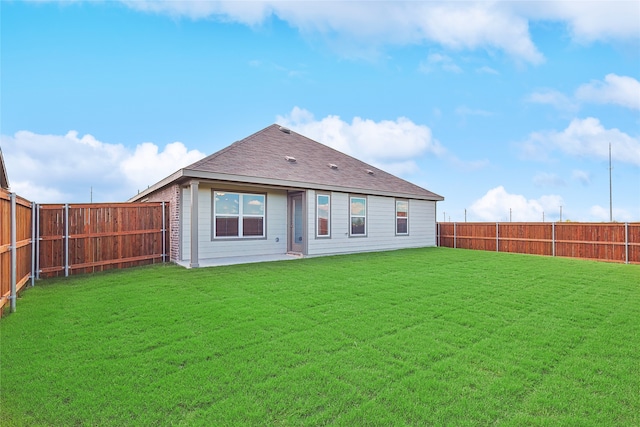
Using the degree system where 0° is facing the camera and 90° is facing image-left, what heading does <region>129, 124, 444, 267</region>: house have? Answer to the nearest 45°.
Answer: approximately 135°

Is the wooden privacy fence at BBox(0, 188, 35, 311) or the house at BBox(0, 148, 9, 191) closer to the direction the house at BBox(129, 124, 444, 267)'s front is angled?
the house

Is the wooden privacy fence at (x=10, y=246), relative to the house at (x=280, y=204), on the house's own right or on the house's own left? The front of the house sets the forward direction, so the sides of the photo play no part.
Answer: on the house's own left

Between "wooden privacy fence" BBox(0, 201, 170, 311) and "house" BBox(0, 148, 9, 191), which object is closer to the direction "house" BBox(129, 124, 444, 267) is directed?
the house

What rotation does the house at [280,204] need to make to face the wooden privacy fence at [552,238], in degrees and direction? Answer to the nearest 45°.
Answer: approximately 135° to its right

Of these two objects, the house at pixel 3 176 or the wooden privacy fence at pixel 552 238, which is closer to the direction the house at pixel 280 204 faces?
the house
